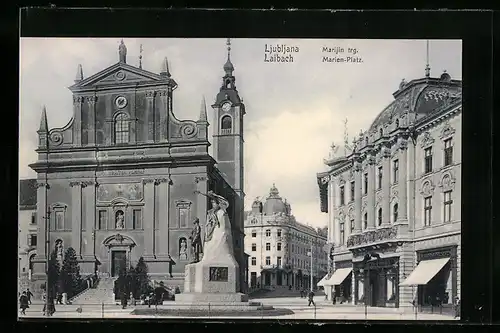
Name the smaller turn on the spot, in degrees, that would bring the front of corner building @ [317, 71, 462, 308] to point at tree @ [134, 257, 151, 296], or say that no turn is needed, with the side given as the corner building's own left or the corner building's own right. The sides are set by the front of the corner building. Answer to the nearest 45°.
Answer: approximately 45° to the corner building's own right

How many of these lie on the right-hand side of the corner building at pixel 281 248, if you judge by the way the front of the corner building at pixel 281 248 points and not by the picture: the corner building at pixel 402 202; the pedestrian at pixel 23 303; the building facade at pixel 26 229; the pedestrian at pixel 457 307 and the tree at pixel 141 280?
3

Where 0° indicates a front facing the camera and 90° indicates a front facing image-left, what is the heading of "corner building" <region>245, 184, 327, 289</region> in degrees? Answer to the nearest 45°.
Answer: approximately 0°

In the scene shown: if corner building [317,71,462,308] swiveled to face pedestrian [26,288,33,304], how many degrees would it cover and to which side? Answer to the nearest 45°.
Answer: approximately 45° to its right

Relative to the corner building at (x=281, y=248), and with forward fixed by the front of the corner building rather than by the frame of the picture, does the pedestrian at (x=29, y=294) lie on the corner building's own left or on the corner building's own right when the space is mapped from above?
on the corner building's own right

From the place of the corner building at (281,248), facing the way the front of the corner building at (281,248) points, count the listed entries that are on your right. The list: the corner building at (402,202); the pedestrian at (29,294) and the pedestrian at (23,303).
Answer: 2
